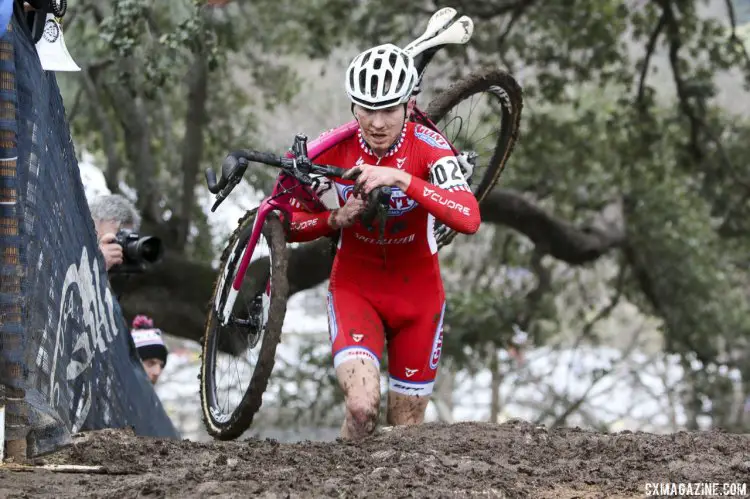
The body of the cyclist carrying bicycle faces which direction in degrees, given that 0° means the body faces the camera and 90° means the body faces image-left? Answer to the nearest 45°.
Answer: approximately 0°

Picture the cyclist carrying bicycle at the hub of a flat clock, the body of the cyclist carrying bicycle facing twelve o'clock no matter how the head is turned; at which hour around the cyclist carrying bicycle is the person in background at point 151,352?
The person in background is roughly at 5 o'clock from the cyclist carrying bicycle.

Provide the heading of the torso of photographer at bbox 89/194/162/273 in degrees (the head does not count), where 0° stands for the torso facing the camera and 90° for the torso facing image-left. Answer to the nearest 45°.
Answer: approximately 315°
